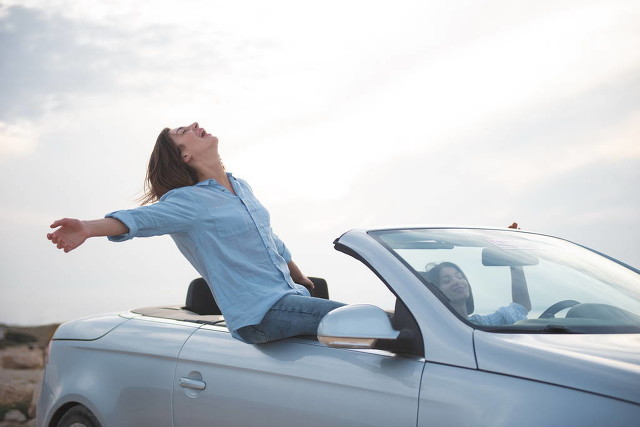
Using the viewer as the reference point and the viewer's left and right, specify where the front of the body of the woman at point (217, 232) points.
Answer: facing the viewer and to the right of the viewer

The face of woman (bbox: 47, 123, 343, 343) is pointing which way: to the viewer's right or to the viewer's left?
to the viewer's right

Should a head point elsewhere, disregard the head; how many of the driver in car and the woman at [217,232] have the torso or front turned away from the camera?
0

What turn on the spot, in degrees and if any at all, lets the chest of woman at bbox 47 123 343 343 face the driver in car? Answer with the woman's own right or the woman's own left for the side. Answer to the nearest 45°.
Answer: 0° — they already face them
